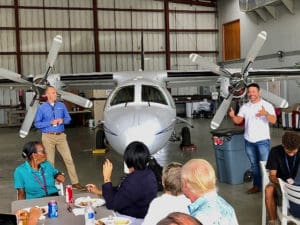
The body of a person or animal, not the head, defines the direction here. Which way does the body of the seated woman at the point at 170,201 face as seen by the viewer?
away from the camera

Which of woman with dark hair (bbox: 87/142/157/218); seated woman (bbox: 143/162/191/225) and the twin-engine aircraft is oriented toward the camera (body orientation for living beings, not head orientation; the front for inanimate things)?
the twin-engine aircraft

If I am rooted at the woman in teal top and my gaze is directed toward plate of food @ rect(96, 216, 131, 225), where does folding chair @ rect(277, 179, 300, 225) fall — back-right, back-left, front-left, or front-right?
front-left

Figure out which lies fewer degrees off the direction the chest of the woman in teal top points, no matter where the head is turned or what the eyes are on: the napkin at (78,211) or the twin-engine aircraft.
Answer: the napkin

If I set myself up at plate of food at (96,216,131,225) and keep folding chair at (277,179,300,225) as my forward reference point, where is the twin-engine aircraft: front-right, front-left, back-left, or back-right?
front-left

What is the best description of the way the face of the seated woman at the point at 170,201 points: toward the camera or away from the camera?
away from the camera

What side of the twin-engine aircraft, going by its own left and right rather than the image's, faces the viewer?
front

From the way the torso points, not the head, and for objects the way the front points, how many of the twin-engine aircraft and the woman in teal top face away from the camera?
0

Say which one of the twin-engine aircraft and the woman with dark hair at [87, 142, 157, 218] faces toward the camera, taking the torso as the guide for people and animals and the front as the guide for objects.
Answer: the twin-engine aircraft

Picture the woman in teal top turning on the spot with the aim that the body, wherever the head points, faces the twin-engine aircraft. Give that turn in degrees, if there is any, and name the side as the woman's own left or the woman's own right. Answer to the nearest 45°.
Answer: approximately 90° to the woman's own left

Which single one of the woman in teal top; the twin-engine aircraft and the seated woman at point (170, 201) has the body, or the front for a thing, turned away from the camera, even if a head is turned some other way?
the seated woman

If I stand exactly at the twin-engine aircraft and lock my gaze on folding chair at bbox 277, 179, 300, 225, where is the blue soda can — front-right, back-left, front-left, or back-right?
front-right

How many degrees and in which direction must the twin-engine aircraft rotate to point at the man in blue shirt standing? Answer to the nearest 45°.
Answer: approximately 45° to its right

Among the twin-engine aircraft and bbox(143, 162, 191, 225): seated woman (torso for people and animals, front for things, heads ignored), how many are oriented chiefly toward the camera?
1

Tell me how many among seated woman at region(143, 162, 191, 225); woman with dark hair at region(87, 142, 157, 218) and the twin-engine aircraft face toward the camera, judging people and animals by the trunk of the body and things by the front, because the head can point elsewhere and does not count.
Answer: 1

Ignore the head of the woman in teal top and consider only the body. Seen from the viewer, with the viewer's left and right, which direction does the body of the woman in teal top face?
facing the viewer and to the right of the viewer
